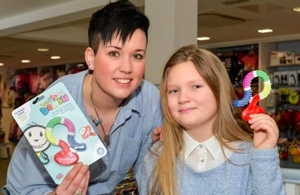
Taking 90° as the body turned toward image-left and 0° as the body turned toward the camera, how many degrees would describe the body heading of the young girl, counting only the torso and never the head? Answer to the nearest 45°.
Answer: approximately 0°
